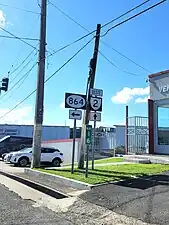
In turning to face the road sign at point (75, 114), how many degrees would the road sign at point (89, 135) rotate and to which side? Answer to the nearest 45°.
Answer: approximately 135° to its right

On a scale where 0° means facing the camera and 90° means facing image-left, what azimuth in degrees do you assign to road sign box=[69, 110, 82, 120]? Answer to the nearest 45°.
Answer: approximately 0°

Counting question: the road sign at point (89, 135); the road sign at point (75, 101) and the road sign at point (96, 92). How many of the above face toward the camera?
3

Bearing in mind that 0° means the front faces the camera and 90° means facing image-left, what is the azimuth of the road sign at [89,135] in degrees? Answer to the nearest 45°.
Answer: approximately 0°

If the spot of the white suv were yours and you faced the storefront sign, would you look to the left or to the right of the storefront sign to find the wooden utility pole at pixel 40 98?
right
